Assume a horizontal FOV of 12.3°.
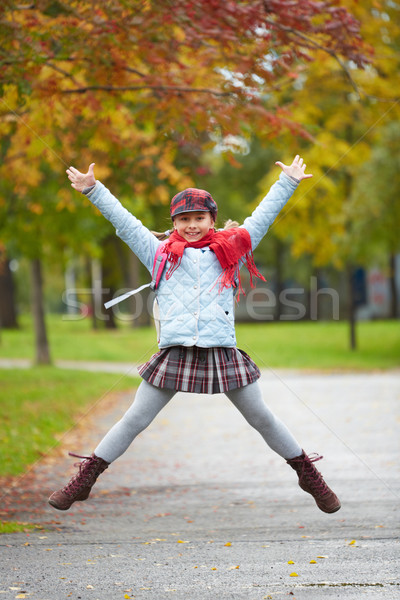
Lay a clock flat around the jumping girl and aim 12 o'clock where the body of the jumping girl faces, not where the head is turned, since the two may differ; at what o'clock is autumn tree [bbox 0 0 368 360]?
The autumn tree is roughly at 6 o'clock from the jumping girl.

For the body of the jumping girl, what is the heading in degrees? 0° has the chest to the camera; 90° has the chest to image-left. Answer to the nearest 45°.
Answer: approximately 0°

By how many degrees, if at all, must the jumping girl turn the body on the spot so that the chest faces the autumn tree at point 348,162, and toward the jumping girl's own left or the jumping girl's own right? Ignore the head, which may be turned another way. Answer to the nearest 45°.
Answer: approximately 180°
